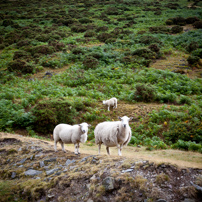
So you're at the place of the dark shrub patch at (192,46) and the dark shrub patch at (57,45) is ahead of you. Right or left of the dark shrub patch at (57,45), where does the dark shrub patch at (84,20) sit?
right

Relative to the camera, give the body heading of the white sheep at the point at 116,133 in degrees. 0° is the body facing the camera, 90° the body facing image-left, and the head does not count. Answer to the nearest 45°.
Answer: approximately 315°

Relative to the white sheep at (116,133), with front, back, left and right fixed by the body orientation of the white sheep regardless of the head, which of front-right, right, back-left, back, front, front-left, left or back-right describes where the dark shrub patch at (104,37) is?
back-left

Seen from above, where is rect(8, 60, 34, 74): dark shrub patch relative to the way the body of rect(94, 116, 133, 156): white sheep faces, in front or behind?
behind
